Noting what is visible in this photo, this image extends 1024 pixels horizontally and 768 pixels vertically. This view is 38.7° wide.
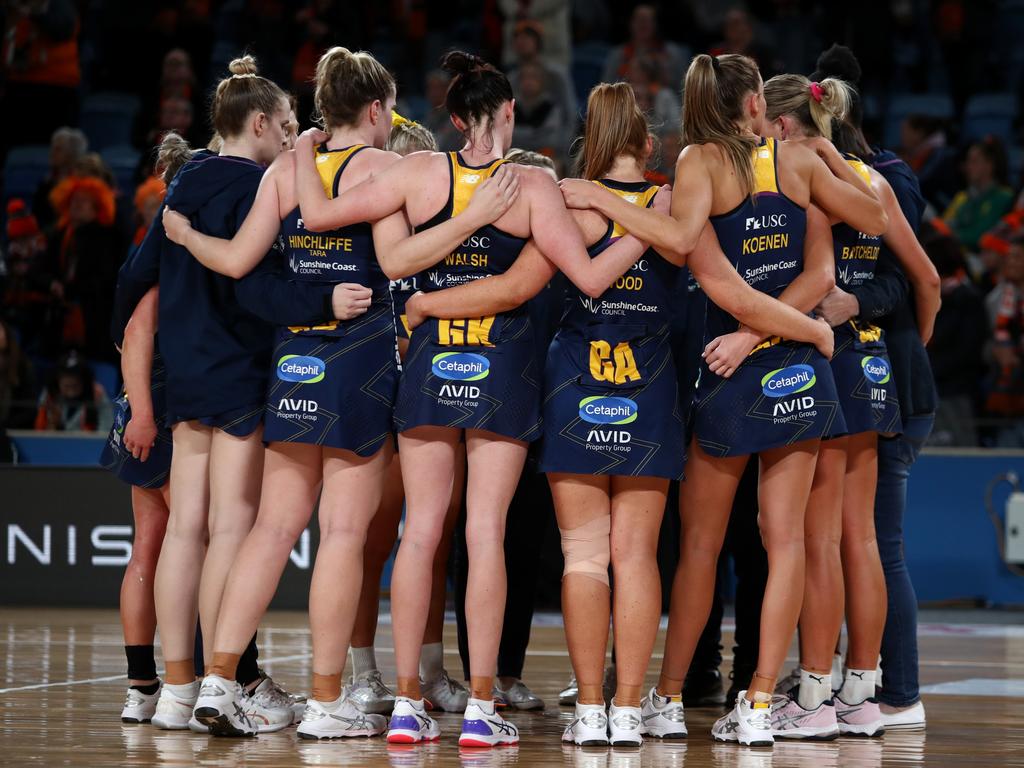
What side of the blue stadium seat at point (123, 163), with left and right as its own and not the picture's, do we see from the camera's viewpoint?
front

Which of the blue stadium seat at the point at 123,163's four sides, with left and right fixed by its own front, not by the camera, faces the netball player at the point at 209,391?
front

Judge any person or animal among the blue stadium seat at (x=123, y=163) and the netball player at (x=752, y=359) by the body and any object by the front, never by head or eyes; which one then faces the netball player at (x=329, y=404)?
the blue stadium seat

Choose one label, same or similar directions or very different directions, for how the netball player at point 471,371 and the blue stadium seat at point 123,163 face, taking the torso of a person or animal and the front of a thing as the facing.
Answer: very different directions

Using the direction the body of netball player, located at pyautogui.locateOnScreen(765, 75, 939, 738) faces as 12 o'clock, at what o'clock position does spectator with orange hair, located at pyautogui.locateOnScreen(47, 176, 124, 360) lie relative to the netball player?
The spectator with orange hair is roughly at 12 o'clock from the netball player.

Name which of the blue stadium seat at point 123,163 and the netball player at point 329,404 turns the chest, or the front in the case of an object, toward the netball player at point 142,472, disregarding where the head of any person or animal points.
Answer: the blue stadium seat

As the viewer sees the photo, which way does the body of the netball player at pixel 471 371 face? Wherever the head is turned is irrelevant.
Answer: away from the camera

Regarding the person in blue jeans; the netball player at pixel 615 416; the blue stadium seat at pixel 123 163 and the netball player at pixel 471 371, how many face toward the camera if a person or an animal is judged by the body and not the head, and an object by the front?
1

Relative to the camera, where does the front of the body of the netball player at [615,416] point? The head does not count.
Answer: away from the camera

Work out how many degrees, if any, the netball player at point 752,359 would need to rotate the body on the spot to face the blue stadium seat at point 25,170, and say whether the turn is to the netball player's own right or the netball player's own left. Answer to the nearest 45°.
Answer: approximately 45° to the netball player's own left

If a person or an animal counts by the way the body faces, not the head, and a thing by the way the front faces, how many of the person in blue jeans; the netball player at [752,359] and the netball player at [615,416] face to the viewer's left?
1

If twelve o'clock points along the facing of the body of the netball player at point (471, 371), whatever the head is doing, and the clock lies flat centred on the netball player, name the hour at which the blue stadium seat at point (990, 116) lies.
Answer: The blue stadium seat is roughly at 1 o'clock from the netball player.

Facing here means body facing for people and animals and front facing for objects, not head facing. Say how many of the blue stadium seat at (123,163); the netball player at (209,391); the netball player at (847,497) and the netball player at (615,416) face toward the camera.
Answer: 1
